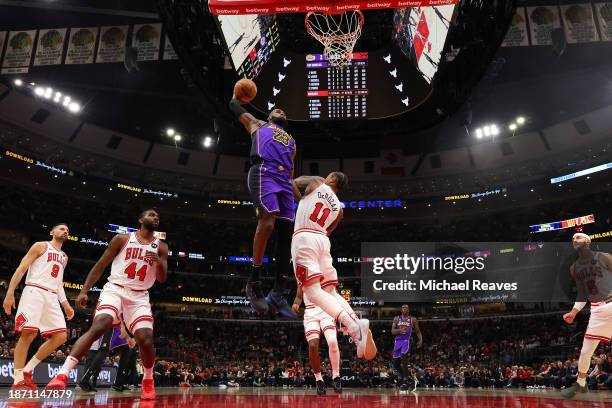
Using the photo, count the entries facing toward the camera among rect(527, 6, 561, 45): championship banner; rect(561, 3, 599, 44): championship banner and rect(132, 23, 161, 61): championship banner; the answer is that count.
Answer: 3

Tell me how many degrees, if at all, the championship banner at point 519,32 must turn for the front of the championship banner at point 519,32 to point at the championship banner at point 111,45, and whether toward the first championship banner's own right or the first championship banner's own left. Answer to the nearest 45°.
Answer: approximately 90° to the first championship banner's own right

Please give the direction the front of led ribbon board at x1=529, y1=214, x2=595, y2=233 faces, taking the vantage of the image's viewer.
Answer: facing the viewer and to the left of the viewer

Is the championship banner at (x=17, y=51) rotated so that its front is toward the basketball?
yes

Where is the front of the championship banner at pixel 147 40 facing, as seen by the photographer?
facing the viewer

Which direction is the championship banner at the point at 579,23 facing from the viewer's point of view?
toward the camera

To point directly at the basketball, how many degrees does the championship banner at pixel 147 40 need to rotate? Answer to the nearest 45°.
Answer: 0° — it already faces it

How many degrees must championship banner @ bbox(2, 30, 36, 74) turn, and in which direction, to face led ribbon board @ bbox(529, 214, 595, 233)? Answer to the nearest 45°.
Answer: approximately 90° to its left

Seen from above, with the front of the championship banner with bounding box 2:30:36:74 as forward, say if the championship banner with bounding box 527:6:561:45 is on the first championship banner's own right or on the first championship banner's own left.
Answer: on the first championship banner's own left

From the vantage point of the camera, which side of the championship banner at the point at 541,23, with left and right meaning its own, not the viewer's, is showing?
front

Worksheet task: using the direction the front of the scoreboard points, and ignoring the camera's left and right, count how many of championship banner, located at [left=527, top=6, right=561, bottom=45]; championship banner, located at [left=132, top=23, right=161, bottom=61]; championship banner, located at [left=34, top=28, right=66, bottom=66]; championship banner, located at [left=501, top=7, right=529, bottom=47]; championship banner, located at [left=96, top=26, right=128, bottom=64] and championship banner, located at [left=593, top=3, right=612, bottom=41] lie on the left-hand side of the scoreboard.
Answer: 3

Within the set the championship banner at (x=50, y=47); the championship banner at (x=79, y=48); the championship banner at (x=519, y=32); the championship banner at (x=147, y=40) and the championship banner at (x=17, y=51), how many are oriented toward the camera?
5

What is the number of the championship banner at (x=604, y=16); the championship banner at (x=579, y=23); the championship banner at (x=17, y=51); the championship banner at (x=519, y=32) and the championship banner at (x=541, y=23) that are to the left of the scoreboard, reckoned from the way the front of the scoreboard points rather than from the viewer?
4
